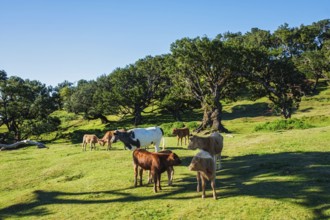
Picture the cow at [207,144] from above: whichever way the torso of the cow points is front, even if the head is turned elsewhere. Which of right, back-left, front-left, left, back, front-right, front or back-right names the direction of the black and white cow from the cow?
front-right

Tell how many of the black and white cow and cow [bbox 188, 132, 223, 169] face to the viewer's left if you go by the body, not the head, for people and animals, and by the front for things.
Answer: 2

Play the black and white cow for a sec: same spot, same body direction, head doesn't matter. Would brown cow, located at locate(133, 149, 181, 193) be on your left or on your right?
on your left

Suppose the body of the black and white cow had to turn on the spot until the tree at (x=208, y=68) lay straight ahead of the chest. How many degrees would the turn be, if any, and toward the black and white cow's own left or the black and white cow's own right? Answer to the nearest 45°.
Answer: approximately 135° to the black and white cow's own right

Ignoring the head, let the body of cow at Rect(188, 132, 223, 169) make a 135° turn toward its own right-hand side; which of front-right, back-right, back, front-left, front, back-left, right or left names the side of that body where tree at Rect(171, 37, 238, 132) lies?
front-left

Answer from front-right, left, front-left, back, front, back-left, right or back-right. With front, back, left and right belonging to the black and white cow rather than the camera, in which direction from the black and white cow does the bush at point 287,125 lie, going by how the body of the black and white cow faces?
back-right

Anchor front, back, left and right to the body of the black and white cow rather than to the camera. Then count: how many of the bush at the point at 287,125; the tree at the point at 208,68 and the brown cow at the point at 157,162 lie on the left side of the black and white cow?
1

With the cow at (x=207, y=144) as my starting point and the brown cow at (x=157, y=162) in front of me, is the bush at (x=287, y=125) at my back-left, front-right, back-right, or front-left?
back-right

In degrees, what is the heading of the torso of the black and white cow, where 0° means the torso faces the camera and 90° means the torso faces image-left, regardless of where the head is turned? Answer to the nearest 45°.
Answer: approximately 90°

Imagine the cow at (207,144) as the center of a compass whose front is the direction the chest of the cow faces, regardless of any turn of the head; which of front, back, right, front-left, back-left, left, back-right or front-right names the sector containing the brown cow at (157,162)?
front-left

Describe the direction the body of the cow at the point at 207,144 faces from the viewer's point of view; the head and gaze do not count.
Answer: to the viewer's left
